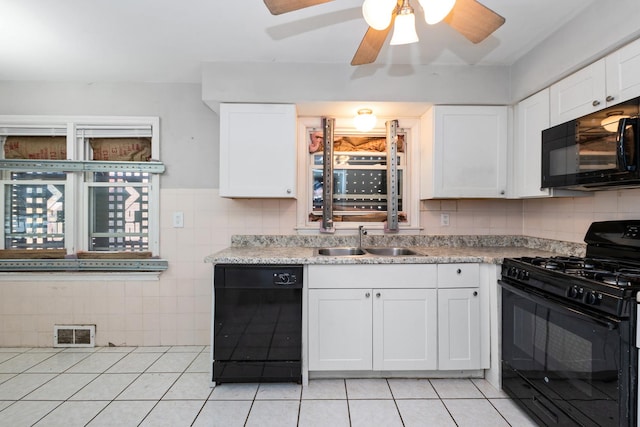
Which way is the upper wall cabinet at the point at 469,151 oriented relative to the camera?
toward the camera

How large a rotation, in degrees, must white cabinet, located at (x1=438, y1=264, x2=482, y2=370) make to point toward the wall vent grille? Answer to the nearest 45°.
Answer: approximately 90° to its right

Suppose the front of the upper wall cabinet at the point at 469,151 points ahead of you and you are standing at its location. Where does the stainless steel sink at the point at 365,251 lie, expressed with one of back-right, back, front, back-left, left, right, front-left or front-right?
right

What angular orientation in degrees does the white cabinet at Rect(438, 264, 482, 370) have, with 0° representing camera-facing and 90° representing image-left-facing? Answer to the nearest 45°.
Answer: approximately 0°

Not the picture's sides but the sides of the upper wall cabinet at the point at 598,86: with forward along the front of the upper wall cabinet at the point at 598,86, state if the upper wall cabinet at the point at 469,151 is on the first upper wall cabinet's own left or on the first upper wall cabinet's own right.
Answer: on the first upper wall cabinet's own right

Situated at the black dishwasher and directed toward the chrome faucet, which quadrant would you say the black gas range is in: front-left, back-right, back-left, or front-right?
front-right

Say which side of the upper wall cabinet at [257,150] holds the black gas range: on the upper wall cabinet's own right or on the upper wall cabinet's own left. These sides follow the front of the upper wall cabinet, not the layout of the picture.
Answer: on the upper wall cabinet's own left

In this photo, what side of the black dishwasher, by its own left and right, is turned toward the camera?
front

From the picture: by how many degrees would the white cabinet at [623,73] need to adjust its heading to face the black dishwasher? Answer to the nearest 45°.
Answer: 0° — it already faces it

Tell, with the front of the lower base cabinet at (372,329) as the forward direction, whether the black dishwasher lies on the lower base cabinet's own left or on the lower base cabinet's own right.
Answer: on the lower base cabinet's own right

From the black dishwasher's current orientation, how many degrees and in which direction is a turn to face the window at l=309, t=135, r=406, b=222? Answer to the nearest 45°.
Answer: approximately 135° to its left
